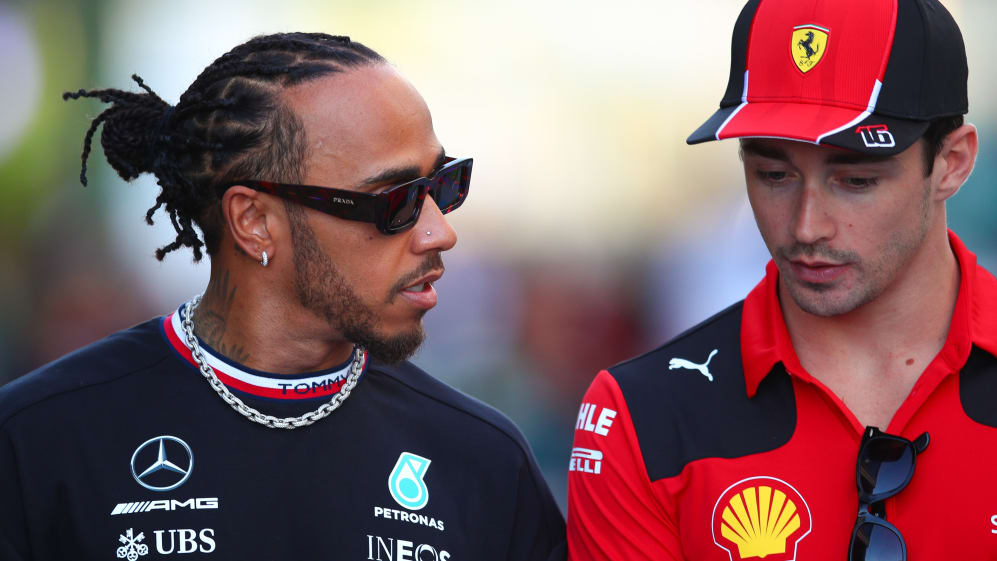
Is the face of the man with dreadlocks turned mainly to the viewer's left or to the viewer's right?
to the viewer's right

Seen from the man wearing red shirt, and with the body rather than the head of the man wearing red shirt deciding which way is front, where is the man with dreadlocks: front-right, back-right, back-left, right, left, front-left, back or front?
right

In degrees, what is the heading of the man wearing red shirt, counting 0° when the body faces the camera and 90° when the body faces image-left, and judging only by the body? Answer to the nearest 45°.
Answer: approximately 0°
